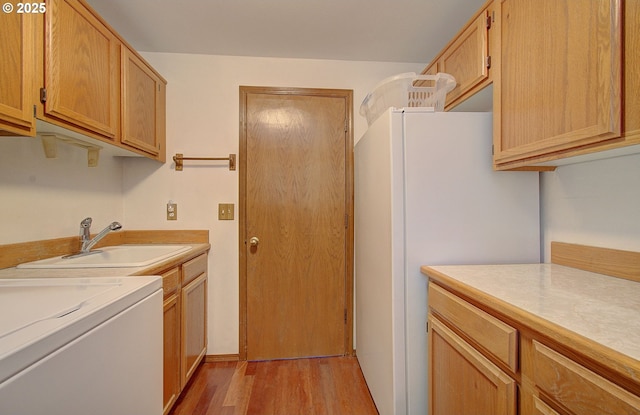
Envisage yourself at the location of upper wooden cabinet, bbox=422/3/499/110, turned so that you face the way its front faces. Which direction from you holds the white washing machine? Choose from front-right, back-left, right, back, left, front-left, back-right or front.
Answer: front

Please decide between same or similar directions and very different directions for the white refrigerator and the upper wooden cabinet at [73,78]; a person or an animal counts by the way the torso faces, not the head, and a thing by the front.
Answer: very different directions

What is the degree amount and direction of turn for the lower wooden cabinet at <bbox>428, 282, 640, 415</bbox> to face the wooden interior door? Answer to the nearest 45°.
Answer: approximately 45° to its right

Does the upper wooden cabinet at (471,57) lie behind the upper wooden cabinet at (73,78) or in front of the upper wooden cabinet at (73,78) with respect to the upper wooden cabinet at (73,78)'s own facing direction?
in front

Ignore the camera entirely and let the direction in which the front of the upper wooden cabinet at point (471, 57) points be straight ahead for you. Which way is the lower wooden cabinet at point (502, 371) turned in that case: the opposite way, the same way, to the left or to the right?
the same way

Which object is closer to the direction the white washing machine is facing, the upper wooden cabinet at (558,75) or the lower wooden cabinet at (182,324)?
the upper wooden cabinet

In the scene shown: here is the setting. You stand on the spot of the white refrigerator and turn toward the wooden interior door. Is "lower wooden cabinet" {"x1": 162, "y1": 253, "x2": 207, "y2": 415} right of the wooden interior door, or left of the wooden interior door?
left

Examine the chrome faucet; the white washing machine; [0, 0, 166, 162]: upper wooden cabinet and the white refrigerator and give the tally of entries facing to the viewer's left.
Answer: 1

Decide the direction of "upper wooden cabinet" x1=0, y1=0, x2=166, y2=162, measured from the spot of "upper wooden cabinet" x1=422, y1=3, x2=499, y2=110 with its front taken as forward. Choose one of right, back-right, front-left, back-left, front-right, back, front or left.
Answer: front

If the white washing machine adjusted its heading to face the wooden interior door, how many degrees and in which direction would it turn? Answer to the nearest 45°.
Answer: approximately 90° to its left

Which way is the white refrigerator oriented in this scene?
to the viewer's left

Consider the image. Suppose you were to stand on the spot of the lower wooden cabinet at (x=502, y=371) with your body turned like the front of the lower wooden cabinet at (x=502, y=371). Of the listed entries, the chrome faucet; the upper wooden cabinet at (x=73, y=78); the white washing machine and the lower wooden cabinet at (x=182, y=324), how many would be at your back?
0

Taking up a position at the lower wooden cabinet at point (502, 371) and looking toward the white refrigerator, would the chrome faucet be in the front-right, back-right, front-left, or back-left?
front-left

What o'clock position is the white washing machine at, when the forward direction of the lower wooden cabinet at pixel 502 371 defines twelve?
The white washing machine is roughly at 12 o'clock from the lower wooden cabinet.

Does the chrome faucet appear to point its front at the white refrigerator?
yes

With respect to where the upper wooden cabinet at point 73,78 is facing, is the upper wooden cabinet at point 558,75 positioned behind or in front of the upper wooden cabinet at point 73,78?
in front

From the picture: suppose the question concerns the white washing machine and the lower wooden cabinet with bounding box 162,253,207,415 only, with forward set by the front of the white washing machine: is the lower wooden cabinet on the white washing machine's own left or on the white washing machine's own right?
on the white washing machine's own left

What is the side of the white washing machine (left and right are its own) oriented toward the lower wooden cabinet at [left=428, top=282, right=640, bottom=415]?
front

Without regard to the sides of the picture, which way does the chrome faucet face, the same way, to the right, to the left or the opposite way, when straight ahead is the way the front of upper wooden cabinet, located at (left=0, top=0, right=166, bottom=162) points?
the same way

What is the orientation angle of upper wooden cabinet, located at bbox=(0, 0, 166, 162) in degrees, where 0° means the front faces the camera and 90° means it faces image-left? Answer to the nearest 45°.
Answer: approximately 315°
